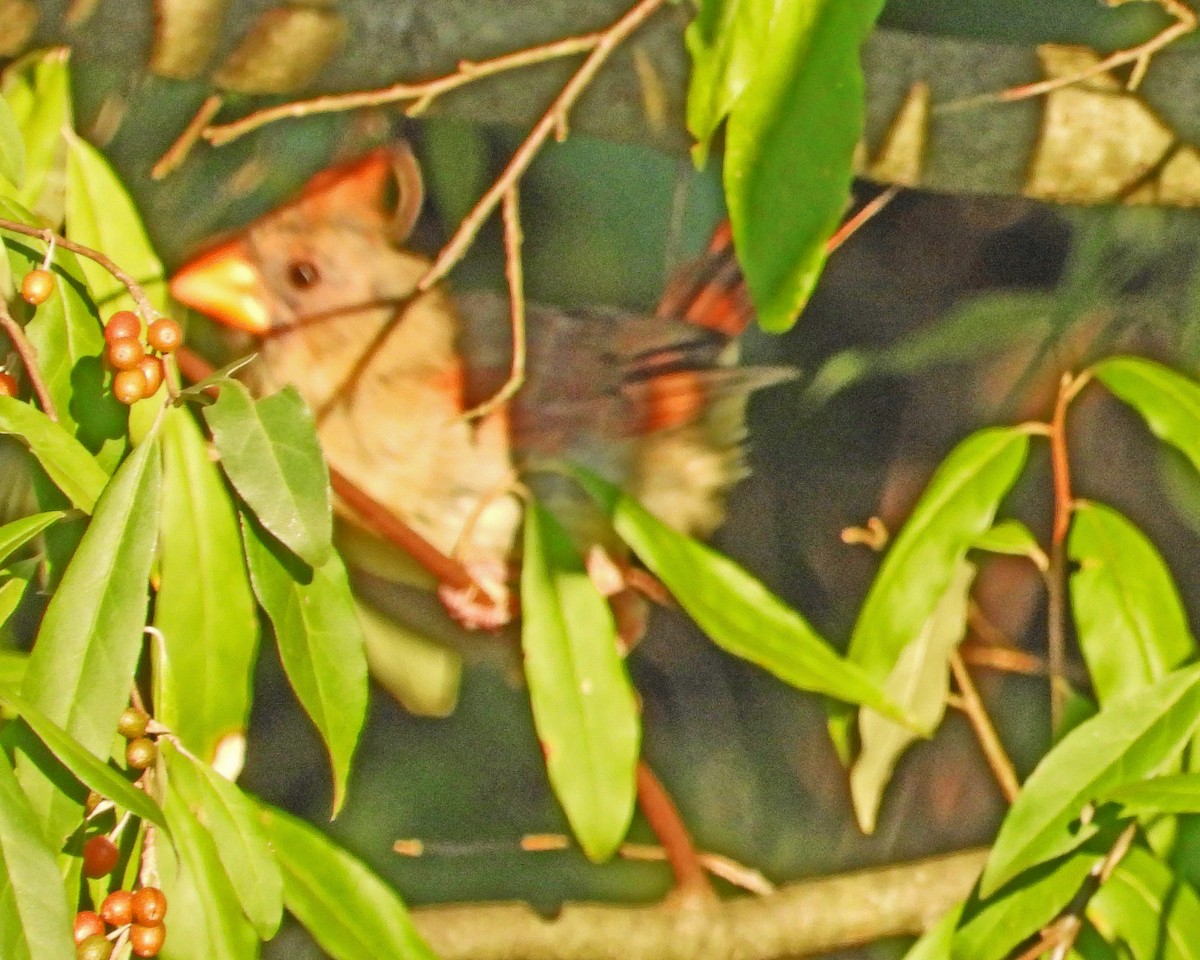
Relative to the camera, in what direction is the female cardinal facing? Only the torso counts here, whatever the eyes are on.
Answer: to the viewer's left
